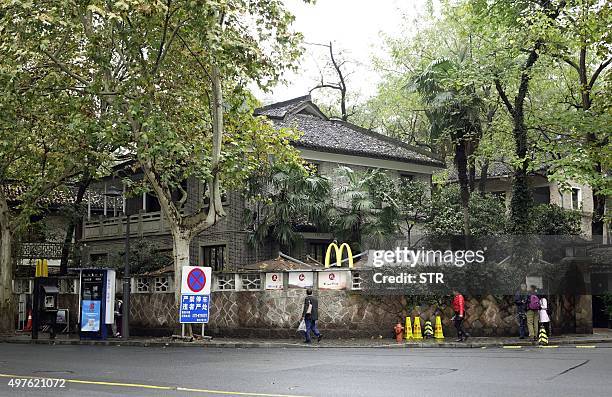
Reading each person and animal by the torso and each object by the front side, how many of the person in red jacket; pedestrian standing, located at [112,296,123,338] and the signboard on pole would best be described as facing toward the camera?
1

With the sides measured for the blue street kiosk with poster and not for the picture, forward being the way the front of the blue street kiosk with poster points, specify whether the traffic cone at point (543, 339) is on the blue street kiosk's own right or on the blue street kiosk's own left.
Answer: on the blue street kiosk's own left

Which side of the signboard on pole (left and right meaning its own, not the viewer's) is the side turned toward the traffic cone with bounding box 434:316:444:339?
left

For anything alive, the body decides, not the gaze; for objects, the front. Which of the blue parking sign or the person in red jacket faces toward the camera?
the blue parking sign

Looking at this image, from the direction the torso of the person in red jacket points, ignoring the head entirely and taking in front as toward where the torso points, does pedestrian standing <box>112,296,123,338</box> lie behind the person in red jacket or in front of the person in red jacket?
in front

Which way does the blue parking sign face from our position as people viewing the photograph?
facing the viewer

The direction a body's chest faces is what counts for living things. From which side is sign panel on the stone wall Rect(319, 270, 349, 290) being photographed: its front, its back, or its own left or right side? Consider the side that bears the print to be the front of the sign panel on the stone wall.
front

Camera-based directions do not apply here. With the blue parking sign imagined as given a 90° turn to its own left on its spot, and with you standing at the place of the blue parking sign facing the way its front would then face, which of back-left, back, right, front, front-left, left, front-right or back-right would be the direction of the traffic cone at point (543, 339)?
front

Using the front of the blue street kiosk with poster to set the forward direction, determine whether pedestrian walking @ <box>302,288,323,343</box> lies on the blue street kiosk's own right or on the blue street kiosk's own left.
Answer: on the blue street kiosk's own left

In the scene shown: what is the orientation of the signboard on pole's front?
toward the camera
